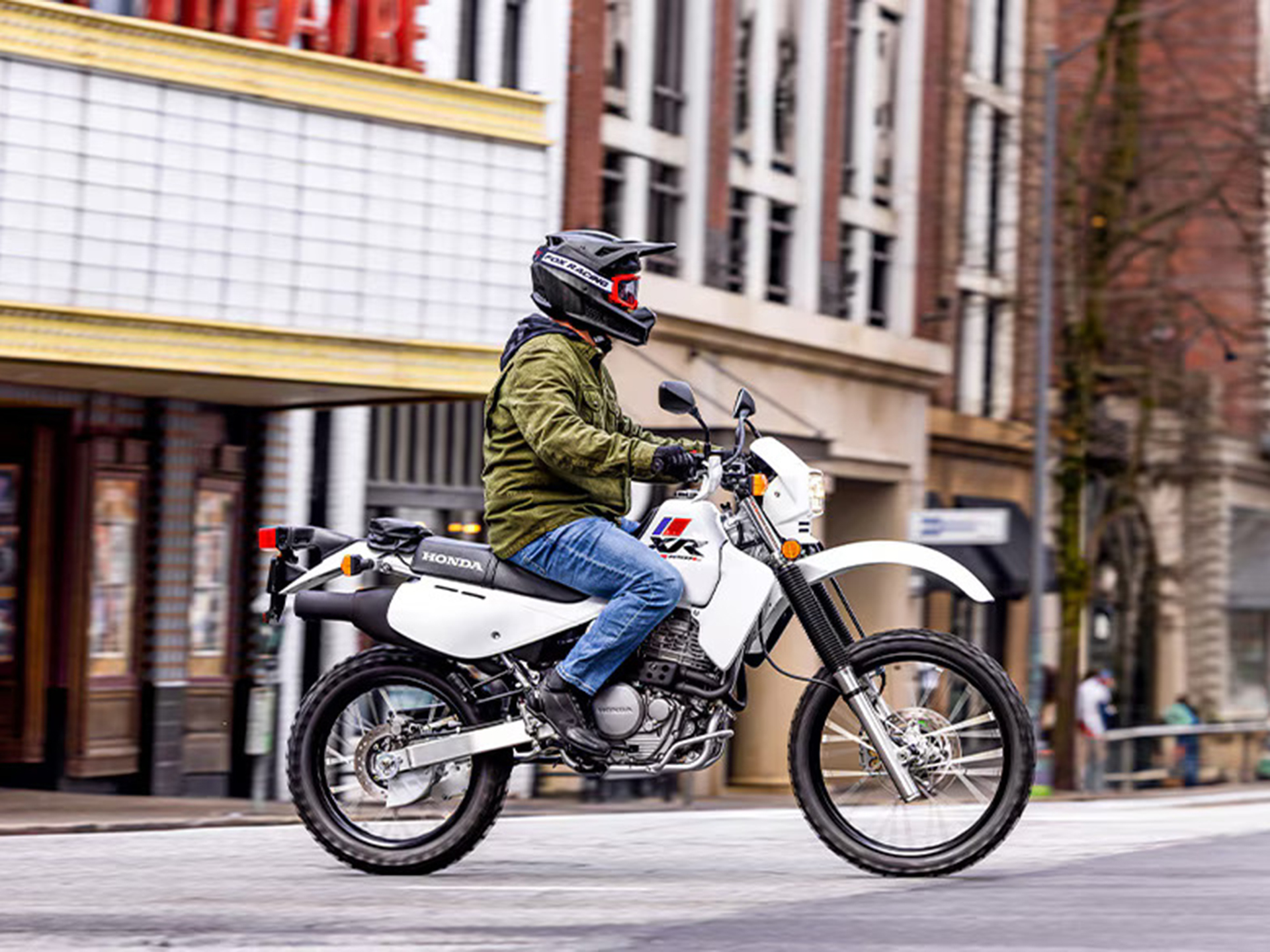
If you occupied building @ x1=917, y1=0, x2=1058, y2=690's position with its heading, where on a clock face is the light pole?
The light pole is roughly at 1 o'clock from the building.

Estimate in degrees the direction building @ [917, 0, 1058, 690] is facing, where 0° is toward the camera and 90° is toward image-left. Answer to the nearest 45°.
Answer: approximately 315°

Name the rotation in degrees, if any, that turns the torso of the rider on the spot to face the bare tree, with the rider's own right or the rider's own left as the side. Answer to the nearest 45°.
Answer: approximately 90° to the rider's own left

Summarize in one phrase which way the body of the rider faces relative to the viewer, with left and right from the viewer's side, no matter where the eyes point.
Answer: facing to the right of the viewer

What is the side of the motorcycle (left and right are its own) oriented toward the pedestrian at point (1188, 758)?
left

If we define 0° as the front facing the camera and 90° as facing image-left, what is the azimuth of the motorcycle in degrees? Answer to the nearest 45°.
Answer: approximately 270°

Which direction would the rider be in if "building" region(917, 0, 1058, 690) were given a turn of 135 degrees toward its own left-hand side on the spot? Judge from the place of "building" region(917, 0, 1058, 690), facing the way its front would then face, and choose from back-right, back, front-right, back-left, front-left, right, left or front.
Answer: back

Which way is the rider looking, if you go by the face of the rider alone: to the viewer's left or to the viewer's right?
to the viewer's right

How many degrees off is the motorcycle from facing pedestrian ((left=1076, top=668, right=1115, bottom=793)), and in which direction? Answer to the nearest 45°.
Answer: approximately 90° to its left

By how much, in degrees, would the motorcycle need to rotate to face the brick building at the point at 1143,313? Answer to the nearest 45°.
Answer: approximately 90° to its left
